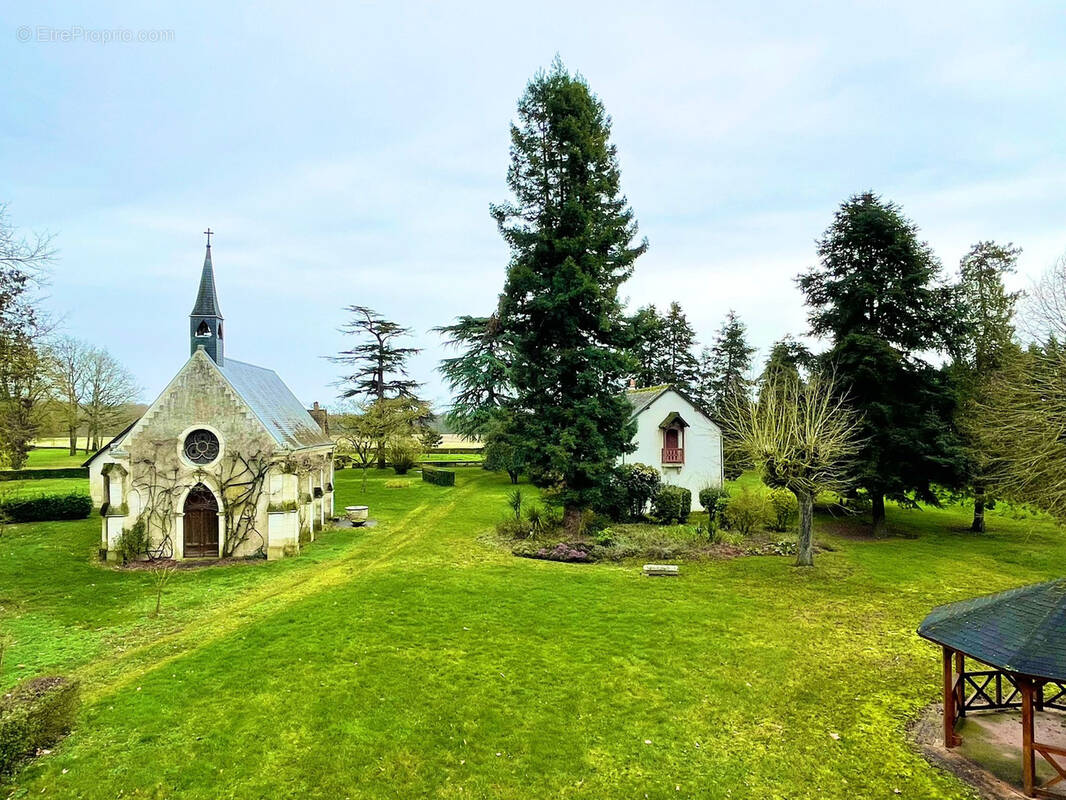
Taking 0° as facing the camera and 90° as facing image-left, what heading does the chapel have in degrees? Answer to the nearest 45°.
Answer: approximately 0°

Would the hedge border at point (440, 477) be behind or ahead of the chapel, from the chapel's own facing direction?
behind

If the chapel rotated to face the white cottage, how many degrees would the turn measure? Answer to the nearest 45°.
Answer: approximately 90° to its left

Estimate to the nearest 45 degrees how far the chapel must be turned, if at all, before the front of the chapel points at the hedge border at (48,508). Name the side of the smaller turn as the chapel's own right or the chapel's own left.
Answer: approximately 135° to the chapel's own right

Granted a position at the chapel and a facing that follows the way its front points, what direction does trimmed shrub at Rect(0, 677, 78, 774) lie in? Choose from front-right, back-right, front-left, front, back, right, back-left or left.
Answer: front

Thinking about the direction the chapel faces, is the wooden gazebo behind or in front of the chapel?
in front

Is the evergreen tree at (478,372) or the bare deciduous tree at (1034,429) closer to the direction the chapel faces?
the bare deciduous tree

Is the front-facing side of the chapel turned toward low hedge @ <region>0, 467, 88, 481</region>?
no

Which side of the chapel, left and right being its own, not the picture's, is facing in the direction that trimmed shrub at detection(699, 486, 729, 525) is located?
left

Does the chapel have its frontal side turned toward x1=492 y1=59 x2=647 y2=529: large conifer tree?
no

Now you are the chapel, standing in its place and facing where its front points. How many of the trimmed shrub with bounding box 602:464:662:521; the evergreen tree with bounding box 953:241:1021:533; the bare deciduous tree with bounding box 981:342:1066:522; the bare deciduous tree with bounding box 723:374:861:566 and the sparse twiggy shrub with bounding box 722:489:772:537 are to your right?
0

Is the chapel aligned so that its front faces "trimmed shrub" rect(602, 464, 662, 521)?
no
